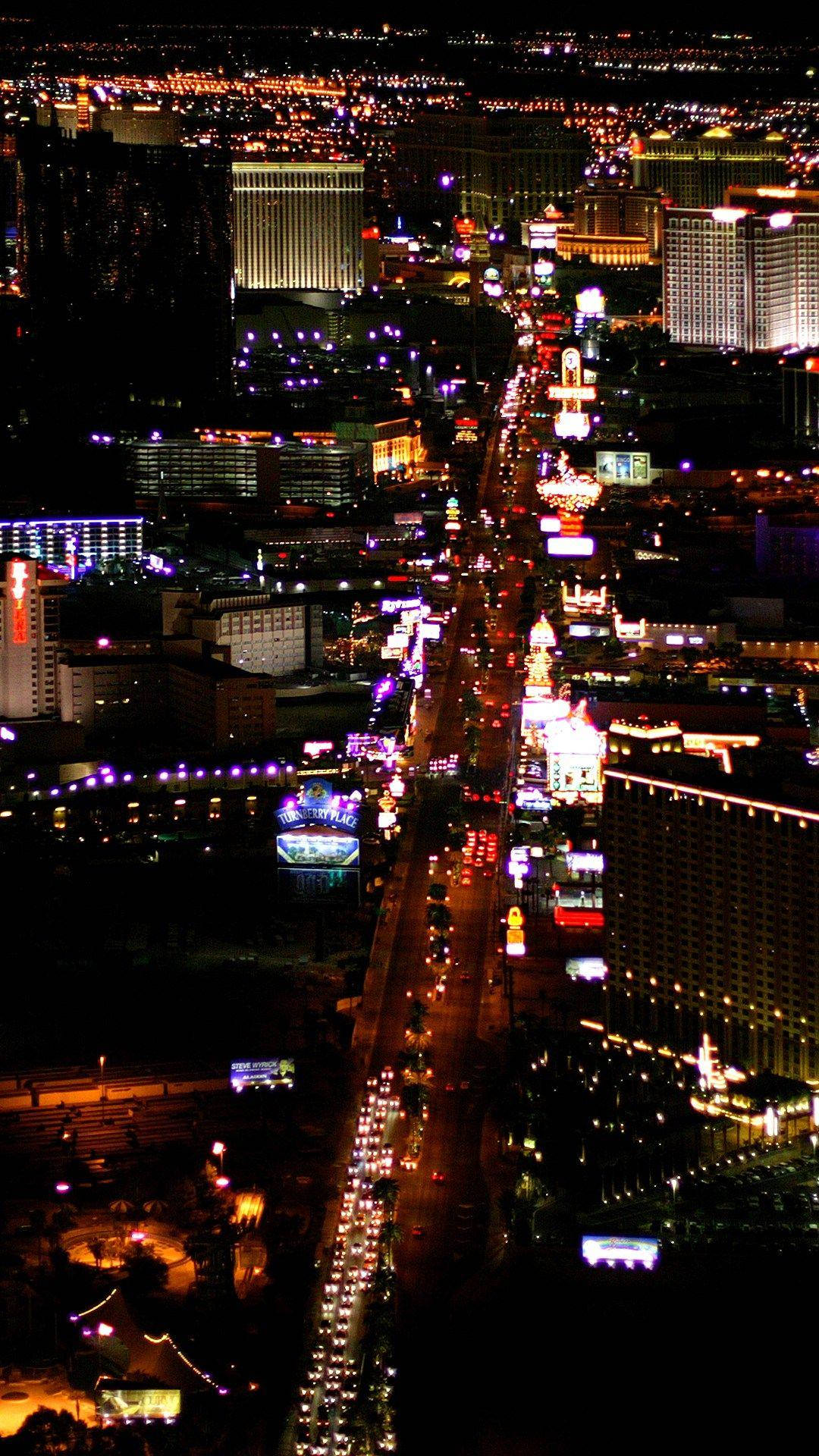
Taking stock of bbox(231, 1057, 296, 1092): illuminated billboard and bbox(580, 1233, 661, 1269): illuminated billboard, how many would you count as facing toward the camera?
2

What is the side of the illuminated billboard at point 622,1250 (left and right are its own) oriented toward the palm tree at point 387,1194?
right

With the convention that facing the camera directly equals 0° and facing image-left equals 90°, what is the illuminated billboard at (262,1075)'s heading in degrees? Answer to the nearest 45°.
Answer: approximately 0°

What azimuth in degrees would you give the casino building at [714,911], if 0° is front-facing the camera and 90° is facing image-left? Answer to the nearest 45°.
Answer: approximately 45°

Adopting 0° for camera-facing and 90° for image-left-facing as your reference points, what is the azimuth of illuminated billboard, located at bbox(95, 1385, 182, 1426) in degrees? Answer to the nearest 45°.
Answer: approximately 0°

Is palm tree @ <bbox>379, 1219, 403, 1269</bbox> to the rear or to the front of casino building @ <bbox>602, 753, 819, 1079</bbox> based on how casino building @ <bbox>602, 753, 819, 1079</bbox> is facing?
to the front
